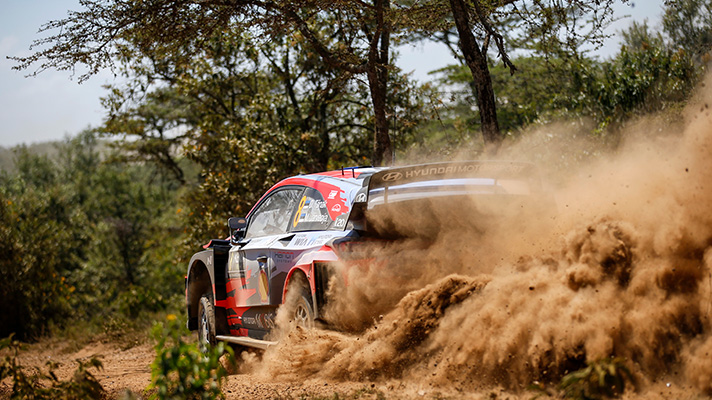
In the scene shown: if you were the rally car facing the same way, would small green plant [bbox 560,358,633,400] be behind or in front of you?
behind

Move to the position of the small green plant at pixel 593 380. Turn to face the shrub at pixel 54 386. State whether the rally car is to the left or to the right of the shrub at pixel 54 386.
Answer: right

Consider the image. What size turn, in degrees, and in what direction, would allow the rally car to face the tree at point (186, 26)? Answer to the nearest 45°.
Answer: approximately 45° to its right

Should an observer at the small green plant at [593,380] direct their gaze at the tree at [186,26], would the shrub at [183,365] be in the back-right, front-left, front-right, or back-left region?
front-left

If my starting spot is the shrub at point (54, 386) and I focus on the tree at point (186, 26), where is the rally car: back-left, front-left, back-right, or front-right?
front-right

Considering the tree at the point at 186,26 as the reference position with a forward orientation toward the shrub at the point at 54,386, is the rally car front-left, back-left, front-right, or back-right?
front-left

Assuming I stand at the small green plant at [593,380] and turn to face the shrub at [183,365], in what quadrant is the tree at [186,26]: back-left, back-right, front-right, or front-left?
front-right

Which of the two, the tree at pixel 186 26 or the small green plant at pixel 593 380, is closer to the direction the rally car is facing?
the tree

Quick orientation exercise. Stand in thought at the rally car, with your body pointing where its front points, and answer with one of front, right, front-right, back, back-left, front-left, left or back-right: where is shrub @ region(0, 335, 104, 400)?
left
